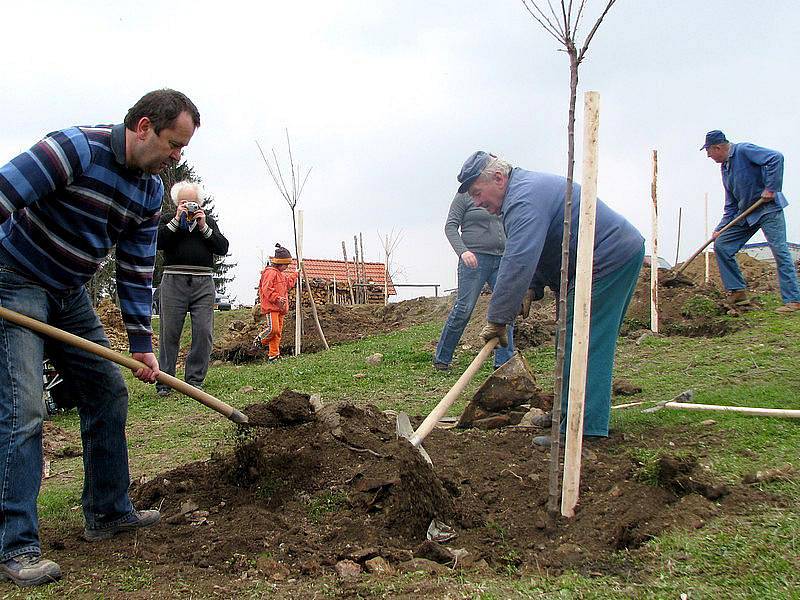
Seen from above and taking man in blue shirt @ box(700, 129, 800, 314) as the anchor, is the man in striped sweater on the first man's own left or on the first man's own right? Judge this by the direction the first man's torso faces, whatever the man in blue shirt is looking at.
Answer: on the first man's own left

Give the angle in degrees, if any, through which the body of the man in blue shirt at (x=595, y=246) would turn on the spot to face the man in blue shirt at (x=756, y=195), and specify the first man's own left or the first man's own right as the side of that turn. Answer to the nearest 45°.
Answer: approximately 135° to the first man's own right

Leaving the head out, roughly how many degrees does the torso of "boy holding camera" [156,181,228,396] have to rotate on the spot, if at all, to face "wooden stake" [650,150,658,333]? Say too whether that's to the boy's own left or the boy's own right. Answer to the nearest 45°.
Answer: approximately 90° to the boy's own left

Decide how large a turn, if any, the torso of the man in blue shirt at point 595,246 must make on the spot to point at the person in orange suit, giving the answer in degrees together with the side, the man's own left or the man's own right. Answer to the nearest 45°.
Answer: approximately 45° to the man's own right

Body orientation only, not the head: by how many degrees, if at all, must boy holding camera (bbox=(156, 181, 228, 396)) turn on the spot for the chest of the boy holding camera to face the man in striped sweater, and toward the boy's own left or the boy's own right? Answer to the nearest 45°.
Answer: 0° — they already face them

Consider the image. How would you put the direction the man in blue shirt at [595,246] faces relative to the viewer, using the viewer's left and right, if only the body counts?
facing to the left of the viewer

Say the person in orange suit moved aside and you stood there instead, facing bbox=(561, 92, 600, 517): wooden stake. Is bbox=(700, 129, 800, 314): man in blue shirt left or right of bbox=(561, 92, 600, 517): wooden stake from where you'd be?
left

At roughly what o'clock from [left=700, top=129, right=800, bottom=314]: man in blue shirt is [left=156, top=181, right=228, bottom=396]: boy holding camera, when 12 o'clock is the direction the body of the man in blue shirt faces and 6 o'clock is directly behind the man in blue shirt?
The boy holding camera is roughly at 11 o'clock from the man in blue shirt.

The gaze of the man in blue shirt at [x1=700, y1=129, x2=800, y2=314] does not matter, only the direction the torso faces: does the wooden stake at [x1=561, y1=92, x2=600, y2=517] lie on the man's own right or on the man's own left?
on the man's own left

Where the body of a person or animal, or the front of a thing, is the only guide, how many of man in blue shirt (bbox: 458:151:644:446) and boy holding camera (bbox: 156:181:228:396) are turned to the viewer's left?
1

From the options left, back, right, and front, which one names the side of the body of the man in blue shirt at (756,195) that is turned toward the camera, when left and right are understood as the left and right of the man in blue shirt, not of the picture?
left

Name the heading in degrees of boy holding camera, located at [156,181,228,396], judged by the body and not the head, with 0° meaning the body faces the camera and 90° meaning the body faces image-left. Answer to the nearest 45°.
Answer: approximately 0°

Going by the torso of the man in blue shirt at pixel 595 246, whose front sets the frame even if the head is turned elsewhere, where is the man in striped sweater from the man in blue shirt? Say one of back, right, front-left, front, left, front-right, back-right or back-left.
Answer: front-left

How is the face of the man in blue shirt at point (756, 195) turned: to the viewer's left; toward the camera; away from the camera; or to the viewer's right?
to the viewer's left

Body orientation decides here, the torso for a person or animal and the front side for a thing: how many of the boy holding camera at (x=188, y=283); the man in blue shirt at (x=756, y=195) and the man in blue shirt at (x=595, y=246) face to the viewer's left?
2

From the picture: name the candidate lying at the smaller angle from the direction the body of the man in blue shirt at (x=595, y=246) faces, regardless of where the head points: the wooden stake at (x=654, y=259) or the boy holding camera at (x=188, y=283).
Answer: the boy holding camera
